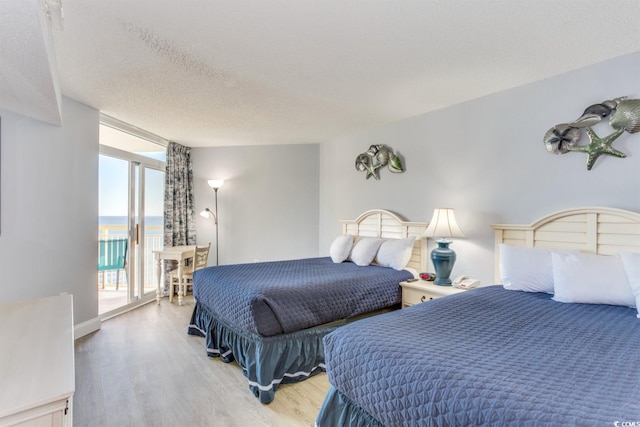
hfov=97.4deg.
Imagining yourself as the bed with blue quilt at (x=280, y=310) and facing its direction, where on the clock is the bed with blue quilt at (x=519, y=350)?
the bed with blue quilt at (x=519, y=350) is roughly at 9 o'clock from the bed with blue quilt at (x=280, y=310).

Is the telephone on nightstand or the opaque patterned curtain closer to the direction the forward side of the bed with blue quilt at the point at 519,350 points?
the opaque patterned curtain

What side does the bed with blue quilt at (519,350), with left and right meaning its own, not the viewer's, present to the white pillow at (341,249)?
right
